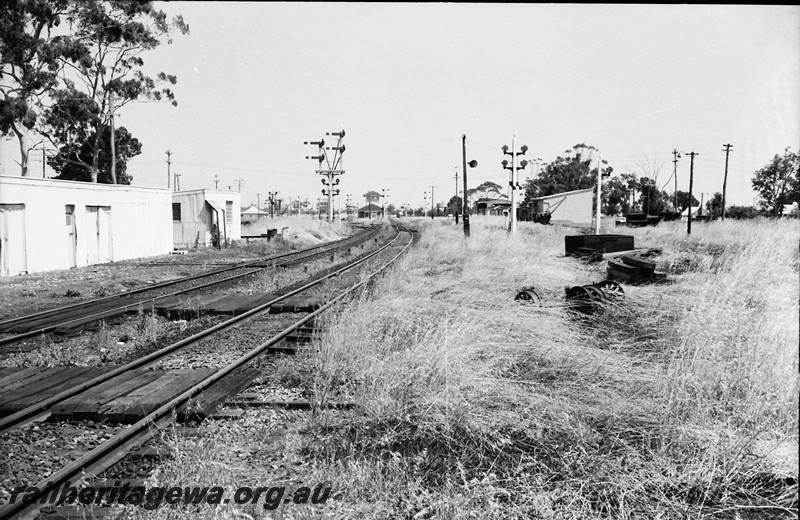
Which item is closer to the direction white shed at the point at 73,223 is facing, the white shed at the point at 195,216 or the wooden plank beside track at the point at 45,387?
the wooden plank beside track

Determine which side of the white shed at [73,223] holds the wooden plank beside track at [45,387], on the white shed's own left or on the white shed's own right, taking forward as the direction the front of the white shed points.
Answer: on the white shed's own right

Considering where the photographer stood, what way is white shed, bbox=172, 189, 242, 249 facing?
facing the viewer and to the right of the viewer

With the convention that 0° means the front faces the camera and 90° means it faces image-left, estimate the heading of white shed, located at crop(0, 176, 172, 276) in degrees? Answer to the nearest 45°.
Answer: approximately 315°

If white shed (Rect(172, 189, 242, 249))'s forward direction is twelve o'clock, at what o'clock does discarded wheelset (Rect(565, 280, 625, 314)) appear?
The discarded wheelset is roughly at 1 o'clock from the white shed.

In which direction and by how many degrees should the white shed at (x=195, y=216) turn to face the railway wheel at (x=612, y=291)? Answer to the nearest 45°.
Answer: approximately 45° to its right

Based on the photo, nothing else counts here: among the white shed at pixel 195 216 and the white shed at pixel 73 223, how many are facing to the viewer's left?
0

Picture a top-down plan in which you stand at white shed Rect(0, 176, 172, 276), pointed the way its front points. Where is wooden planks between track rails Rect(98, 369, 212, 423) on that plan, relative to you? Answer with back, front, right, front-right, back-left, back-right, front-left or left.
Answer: front-right

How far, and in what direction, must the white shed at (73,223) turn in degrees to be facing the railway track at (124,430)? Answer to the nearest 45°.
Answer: approximately 45° to its right

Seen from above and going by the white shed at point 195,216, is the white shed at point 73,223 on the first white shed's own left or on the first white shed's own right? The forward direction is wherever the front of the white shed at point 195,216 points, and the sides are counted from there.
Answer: on the first white shed's own right
